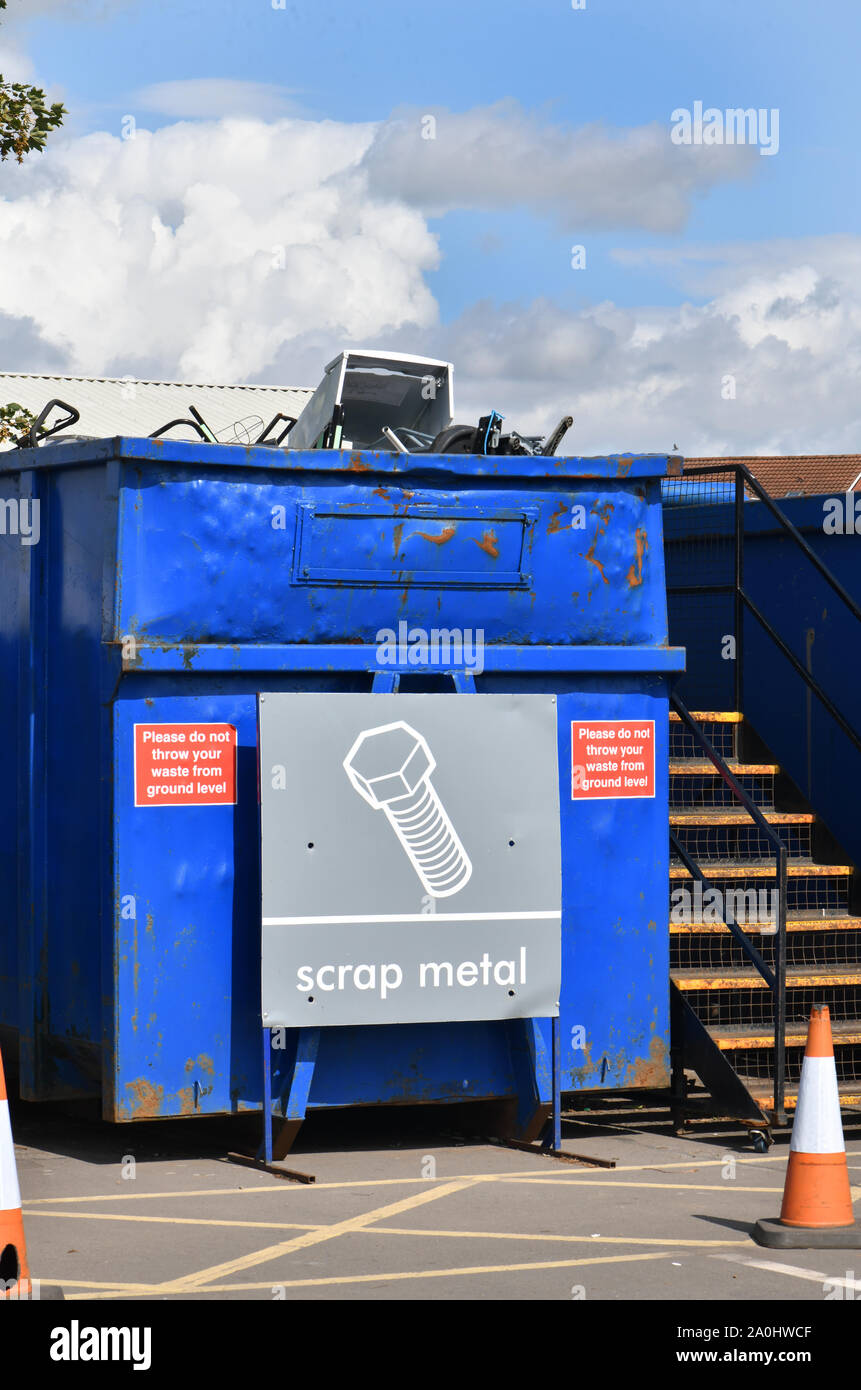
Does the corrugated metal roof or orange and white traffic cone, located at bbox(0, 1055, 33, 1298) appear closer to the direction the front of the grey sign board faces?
the orange and white traffic cone

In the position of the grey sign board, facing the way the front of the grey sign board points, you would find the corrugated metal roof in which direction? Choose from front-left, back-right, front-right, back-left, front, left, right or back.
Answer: back

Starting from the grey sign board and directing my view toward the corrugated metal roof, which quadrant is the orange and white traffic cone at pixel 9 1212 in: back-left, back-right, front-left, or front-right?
back-left

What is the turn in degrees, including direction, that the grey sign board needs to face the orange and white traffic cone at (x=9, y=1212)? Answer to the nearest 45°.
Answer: approximately 45° to its right

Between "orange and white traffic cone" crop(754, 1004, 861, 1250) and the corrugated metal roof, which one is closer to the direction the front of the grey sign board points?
the orange and white traffic cone

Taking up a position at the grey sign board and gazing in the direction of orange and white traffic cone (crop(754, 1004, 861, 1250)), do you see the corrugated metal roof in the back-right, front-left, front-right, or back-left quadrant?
back-left

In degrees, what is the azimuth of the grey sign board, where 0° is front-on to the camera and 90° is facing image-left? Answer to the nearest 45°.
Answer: approximately 0°

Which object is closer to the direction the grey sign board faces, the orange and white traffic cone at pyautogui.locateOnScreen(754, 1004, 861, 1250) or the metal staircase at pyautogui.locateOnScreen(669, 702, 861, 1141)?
the orange and white traffic cone

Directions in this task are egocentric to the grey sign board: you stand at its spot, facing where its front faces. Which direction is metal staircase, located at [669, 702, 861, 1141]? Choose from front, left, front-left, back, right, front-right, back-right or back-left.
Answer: back-left

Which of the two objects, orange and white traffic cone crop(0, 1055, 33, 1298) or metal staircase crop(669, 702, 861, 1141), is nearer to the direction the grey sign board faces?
the orange and white traffic cone

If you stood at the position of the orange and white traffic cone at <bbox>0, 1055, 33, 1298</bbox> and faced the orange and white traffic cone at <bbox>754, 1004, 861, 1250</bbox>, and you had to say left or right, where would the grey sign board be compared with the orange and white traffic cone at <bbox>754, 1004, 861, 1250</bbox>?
left
